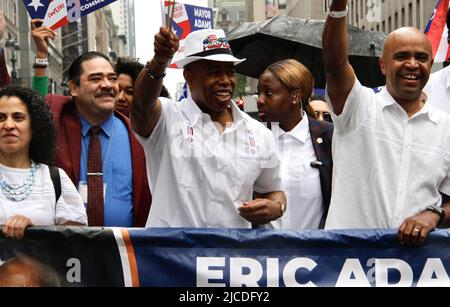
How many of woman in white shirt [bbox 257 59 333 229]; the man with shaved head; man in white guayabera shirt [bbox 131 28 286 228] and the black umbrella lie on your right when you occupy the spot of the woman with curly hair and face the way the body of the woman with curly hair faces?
0

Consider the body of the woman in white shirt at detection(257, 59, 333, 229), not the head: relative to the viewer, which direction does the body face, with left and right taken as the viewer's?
facing the viewer and to the left of the viewer

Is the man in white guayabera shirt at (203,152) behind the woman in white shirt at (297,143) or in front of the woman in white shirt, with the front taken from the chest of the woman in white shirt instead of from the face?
in front

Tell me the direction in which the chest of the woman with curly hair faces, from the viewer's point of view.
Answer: toward the camera

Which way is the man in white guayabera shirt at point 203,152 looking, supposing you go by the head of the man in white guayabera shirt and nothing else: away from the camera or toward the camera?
toward the camera

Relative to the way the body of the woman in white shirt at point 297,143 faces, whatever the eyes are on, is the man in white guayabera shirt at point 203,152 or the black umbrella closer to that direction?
the man in white guayabera shirt

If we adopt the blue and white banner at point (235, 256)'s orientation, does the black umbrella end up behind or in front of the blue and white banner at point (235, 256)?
behind

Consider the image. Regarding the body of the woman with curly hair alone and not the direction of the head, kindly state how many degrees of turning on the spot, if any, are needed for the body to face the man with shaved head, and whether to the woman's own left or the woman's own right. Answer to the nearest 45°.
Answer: approximately 90° to the woman's own left

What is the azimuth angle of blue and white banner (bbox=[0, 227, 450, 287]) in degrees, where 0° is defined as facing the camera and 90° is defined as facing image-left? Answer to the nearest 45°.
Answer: approximately 0°

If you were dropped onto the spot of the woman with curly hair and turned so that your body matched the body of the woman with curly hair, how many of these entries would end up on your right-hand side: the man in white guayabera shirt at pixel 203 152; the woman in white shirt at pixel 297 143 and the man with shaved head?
0
